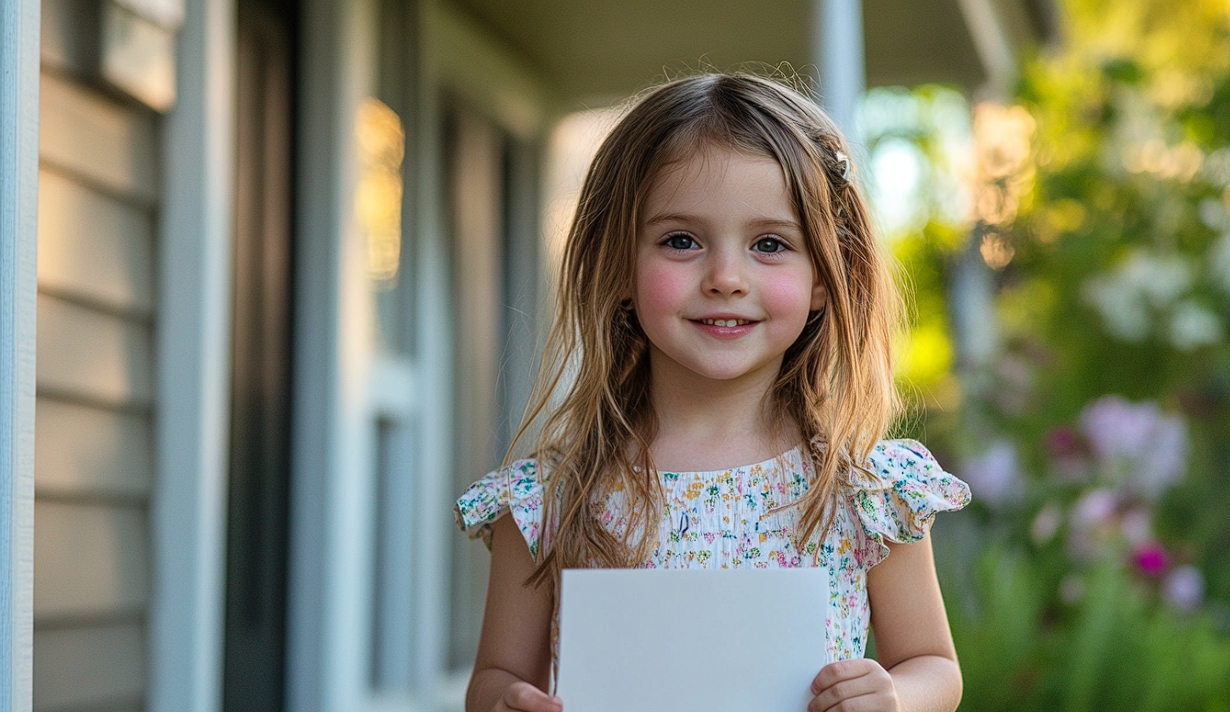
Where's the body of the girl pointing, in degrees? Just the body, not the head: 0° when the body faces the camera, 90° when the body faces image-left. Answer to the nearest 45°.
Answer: approximately 0°

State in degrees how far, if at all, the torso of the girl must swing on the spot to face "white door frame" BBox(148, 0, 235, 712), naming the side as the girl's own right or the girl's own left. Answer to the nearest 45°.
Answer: approximately 135° to the girl's own right

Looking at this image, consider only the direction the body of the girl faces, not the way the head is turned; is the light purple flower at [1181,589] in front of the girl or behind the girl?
behind

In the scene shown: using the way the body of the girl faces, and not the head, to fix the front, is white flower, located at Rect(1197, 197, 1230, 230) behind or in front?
behind

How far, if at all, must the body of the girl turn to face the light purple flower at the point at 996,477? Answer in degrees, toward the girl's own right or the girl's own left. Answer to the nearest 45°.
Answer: approximately 180°
